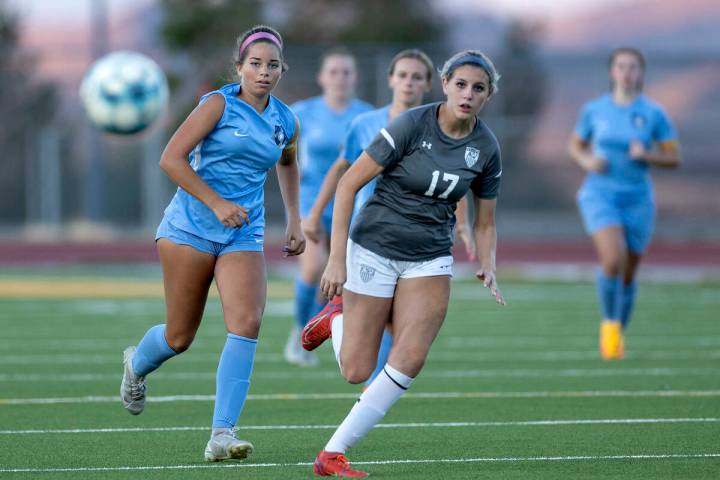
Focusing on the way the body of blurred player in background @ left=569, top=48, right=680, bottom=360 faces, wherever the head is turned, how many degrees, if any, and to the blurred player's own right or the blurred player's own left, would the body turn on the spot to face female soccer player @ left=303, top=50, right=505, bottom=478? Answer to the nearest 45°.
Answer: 0° — they already face them

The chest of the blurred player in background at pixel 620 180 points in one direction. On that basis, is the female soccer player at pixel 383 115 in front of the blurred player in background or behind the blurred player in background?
in front

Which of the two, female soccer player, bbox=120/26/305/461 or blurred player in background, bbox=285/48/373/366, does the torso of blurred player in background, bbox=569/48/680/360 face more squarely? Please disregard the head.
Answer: the female soccer player

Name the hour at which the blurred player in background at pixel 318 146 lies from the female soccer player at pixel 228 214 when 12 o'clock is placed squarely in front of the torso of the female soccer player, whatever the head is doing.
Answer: The blurred player in background is roughly at 8 o'clock from the female soccer player.

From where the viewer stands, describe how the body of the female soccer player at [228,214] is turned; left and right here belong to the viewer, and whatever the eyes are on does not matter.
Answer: facing the viewer and to the right of the viewer

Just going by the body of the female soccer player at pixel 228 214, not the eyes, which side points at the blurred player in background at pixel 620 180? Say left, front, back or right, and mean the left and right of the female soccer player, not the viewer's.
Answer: left

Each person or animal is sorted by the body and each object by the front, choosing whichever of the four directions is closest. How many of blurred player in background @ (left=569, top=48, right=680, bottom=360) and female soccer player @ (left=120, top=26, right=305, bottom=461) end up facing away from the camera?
0

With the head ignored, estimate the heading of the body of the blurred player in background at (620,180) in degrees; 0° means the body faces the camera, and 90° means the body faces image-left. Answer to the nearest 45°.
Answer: approximately 0°
